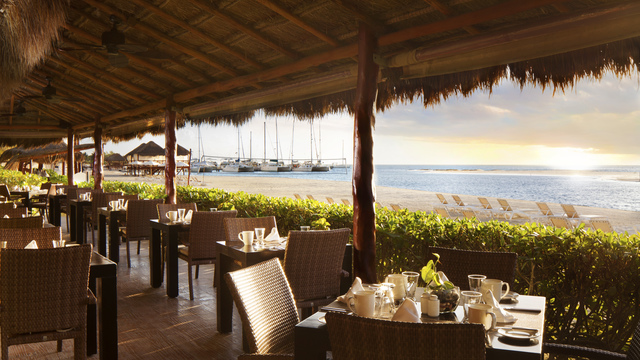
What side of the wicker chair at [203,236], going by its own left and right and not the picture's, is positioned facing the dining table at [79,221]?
front

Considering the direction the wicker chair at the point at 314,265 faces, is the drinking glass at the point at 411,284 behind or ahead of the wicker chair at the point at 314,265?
behind

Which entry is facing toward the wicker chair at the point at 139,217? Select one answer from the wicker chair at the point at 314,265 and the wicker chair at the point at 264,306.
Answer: the wicker chair at the point at 314,265

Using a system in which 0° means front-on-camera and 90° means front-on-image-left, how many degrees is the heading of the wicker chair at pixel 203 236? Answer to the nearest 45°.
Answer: approximately 135°

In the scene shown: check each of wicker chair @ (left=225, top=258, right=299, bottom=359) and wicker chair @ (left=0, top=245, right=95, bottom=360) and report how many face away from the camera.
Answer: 1

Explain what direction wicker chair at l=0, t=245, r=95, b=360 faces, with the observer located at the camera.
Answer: facing away from the viewer
